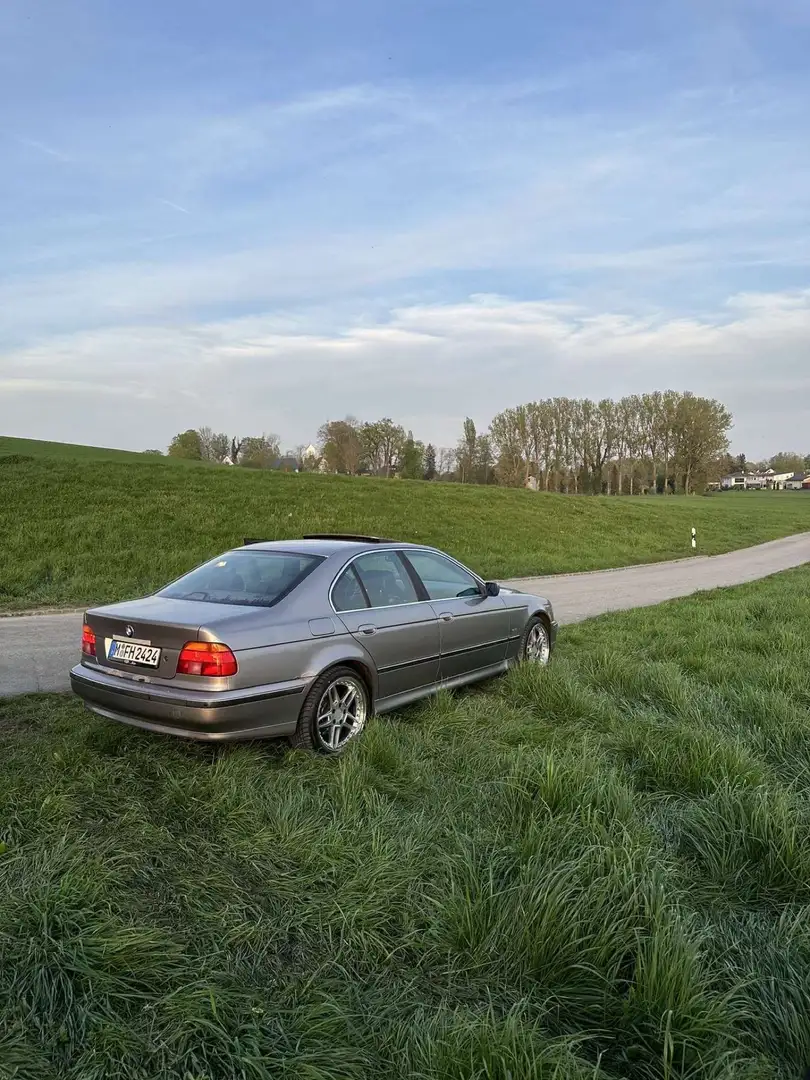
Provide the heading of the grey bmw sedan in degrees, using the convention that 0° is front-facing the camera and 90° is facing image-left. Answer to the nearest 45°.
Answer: approximately 225°
